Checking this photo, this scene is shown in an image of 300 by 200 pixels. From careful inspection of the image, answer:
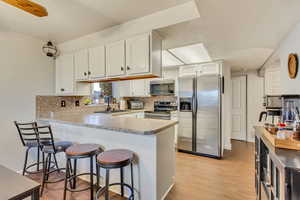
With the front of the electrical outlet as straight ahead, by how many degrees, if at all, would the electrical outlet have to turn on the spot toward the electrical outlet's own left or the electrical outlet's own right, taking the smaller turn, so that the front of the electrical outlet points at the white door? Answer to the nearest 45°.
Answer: approximately 90° to the electrical outlet's own left

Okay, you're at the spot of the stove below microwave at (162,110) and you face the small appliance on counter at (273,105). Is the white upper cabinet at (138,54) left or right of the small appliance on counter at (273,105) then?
right

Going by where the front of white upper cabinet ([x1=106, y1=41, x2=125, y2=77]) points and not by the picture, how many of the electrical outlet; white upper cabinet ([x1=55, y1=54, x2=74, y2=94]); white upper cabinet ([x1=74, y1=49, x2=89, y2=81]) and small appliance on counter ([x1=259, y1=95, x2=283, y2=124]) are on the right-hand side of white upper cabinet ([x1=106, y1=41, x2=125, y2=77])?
3

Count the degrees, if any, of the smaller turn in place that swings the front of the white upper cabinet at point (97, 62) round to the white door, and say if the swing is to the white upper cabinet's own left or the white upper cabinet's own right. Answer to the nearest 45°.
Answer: approximately 135° to the white upper cabinet's own left

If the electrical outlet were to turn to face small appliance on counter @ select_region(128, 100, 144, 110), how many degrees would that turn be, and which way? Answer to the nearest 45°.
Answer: approximately 90° to its left

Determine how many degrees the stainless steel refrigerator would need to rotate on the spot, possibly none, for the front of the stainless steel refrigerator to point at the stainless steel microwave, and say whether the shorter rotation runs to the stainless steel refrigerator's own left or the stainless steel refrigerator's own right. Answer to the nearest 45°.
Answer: approximately 90° to the stainless steel refrigerator's own right
